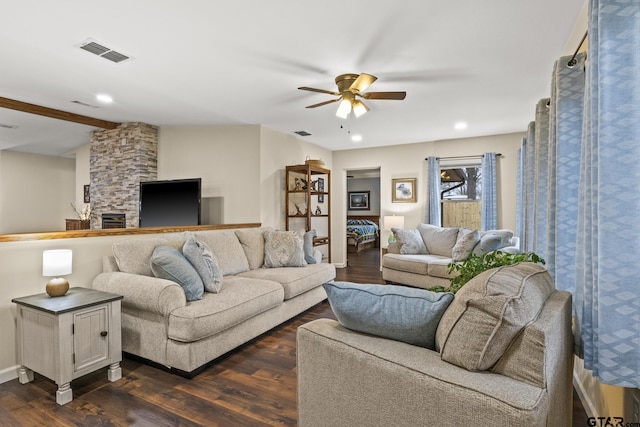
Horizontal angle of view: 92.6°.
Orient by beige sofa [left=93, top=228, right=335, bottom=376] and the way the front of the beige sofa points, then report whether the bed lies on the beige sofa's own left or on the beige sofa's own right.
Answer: on the beige sofa's own left

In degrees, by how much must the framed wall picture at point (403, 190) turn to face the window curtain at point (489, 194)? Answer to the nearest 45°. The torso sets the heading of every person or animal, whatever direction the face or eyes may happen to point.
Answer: approximately 90° to its left

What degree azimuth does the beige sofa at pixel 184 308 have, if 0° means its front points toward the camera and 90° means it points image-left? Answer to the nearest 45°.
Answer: approximately 315°

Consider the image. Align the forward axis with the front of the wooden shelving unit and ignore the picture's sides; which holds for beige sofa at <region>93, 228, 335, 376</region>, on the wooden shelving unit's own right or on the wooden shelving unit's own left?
on the wooden shelving unit's own right

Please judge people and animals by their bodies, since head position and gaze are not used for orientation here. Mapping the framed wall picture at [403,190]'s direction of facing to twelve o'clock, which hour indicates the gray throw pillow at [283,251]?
The gray throw pillow is roughly at 1 o'clock from the framed wall picture.

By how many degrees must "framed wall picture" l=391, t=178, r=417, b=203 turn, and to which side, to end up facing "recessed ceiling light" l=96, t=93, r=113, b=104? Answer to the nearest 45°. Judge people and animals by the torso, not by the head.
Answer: approximately 45° to its right

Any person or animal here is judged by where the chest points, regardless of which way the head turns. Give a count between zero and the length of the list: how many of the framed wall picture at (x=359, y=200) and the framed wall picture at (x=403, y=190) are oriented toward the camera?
2

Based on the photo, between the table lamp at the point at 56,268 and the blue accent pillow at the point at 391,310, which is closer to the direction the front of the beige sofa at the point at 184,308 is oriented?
the blue accent pillow

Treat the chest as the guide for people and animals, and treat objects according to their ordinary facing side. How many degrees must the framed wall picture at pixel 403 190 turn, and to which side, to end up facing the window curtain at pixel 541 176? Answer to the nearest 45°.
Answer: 0° — it already faces it
